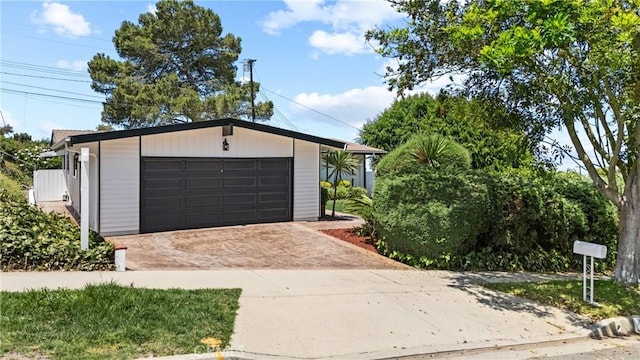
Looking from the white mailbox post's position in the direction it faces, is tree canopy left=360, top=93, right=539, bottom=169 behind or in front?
behind

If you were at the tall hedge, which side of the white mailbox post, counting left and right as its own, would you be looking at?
back

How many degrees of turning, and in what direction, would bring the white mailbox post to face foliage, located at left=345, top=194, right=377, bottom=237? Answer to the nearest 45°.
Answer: approximately 180°

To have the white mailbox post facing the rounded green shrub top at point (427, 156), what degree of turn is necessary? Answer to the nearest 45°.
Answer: approximately 180°

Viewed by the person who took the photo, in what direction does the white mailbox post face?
facing the viewer and to the right of the viewer

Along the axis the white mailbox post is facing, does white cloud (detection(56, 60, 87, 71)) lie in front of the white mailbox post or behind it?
behind
